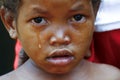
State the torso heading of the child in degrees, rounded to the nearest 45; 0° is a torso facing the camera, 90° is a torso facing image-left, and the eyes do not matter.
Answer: approximately 0°
